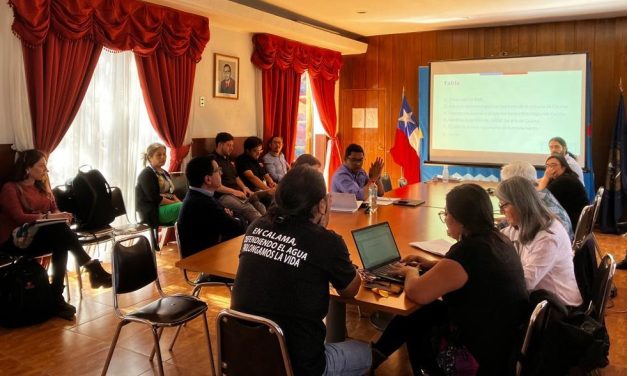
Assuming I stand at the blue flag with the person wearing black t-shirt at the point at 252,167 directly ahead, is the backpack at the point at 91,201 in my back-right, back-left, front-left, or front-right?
front-left

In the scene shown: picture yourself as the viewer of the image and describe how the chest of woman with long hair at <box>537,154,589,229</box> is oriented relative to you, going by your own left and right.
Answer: facing the viewer and to the left of the viewer

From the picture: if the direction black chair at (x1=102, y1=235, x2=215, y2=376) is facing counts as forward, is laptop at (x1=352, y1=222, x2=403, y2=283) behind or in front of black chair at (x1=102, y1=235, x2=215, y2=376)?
in front

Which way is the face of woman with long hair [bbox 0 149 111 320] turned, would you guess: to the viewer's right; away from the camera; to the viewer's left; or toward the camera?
to the viewer's right

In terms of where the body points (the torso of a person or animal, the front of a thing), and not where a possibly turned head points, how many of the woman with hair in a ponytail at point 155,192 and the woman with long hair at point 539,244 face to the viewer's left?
1

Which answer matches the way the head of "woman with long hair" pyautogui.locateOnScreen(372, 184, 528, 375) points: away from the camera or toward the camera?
away from the camera

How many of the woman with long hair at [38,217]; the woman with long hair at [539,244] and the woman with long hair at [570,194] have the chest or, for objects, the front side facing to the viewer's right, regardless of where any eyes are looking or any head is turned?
1

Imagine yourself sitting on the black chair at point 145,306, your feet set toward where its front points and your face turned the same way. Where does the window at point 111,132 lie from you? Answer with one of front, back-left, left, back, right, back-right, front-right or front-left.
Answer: back-left

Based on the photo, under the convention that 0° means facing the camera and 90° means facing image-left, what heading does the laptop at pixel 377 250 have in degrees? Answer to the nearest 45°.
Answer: approximately 315°

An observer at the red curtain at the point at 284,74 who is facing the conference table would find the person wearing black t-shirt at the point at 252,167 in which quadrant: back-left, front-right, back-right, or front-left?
front-right

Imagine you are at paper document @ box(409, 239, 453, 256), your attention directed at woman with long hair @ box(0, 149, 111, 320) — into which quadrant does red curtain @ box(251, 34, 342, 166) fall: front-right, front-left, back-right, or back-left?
front-right

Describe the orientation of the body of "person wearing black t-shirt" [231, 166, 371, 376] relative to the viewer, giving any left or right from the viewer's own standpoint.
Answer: facing away from the viewer and to the right of the viewer

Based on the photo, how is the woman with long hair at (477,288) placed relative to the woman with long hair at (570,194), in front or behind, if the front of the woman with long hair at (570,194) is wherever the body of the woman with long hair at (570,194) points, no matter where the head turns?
in front

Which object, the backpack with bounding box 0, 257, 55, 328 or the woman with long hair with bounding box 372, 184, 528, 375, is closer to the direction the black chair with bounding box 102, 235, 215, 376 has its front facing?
the woman with long hair

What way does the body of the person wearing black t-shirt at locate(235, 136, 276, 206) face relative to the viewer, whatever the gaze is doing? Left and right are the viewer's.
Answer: facing the viewer and to the right of the viewer

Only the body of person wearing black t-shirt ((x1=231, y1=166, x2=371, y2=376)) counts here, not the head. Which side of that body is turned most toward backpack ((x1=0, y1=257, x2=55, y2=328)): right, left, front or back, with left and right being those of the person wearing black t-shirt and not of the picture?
left
